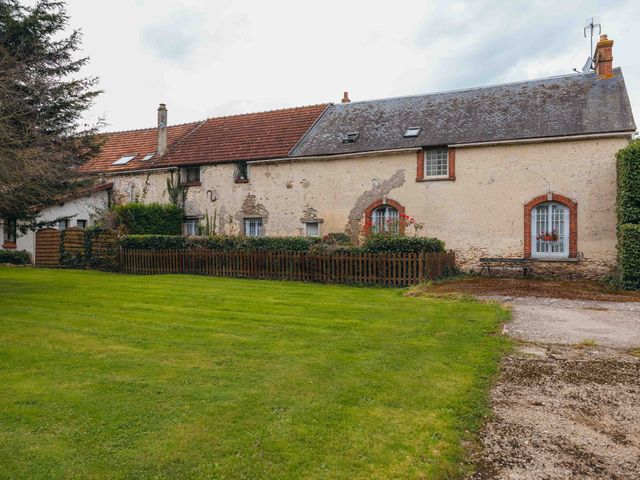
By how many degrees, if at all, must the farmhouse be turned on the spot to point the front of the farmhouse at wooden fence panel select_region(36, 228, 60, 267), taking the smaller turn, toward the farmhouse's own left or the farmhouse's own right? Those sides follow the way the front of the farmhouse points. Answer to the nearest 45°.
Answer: approximately 45° to the farmhouse's own right

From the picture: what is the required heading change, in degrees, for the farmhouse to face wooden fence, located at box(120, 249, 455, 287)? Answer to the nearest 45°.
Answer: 0° — it already faces it

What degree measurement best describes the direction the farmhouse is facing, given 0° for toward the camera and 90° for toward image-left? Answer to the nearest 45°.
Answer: approximately 45°

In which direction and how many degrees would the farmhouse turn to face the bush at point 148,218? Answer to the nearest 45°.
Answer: approximately 45° to its right

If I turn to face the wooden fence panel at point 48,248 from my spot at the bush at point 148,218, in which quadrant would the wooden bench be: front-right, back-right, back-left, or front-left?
back-left

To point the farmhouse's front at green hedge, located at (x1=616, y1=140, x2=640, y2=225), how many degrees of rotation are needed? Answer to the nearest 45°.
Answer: approximately 90° to its left

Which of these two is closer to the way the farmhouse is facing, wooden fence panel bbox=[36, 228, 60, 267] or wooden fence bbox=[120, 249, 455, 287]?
the wooden fence

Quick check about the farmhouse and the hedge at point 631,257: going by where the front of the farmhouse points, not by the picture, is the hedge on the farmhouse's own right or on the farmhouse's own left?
on the farmhouse's own left
